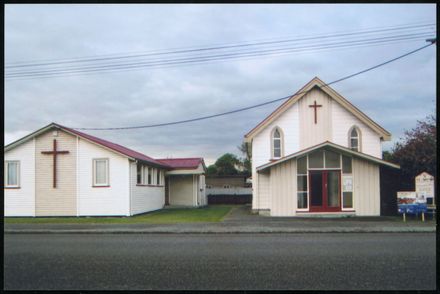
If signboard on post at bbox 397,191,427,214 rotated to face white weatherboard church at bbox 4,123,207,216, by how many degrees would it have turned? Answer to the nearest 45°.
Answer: approximately 90° to its right

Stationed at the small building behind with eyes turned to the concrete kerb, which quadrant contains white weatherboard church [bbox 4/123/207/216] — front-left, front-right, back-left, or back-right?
front-right

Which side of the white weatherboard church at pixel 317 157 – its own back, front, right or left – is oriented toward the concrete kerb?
front

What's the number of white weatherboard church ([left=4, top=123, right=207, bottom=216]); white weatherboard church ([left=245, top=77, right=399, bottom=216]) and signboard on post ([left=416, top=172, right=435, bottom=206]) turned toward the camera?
3

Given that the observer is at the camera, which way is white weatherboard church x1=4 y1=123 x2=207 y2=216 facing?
facing the viewer

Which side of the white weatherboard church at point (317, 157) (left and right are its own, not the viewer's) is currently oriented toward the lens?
front

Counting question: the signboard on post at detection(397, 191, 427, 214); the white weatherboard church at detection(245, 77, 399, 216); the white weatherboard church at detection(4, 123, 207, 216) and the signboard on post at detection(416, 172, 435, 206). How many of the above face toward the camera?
4

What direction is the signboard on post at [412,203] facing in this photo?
toward the camera
